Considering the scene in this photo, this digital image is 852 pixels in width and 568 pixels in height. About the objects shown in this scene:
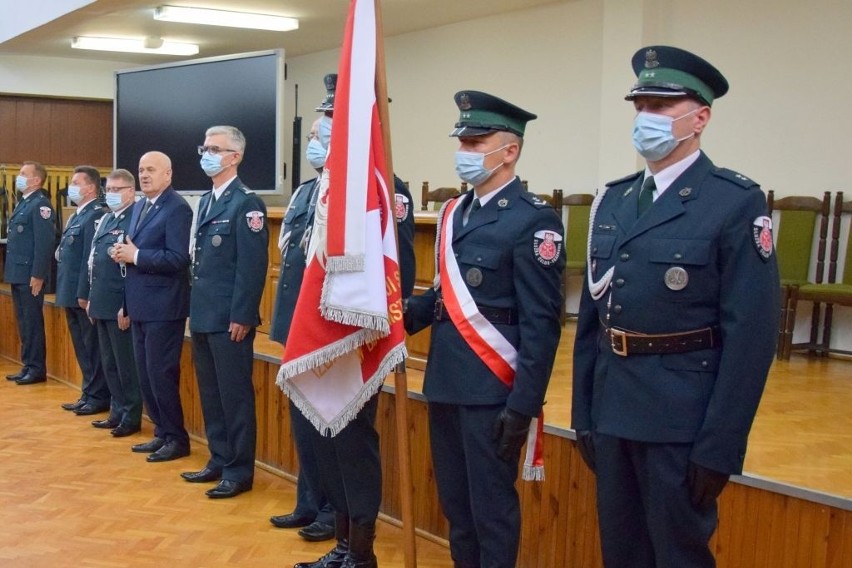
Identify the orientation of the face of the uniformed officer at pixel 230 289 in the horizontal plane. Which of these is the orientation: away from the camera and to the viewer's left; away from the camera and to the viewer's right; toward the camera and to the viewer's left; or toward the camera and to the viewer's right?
toward the camera and to the viewer's left

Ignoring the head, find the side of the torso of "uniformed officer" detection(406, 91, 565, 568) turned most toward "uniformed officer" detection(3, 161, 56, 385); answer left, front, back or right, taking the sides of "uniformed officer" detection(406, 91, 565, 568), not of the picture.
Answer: right

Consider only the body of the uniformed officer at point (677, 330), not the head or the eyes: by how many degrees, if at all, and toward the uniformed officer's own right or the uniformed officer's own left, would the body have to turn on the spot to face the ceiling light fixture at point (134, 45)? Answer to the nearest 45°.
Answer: approximately 90° to the uniformed officer's own right

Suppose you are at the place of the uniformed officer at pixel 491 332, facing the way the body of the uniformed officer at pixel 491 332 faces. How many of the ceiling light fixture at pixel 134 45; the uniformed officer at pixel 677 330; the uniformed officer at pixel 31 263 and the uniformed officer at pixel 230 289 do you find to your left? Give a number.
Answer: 1

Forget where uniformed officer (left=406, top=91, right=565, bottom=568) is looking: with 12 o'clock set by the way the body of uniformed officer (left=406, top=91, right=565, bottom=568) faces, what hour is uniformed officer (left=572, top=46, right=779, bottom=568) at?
uniformed officer (left=572, top=46, right=779, bottom=568) is roughly at 9 o'clock from uniformed officer (left=406, top=91, right=565, bottom=568).

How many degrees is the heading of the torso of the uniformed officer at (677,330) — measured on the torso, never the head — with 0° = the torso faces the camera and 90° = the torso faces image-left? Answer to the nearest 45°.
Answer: approximately 45°

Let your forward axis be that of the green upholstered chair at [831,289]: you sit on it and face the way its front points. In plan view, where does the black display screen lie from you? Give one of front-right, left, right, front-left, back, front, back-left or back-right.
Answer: front-right

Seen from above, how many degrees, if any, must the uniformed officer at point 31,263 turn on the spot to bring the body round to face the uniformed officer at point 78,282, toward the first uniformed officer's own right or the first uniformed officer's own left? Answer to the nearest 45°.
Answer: approximately 45° to the first uniformed officer's own left

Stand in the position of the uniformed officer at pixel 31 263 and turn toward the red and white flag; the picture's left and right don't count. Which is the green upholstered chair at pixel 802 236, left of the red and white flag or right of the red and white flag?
left

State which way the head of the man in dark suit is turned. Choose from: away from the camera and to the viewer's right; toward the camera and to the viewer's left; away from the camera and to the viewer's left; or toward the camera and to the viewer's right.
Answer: toward the camera and to the viewer's left
